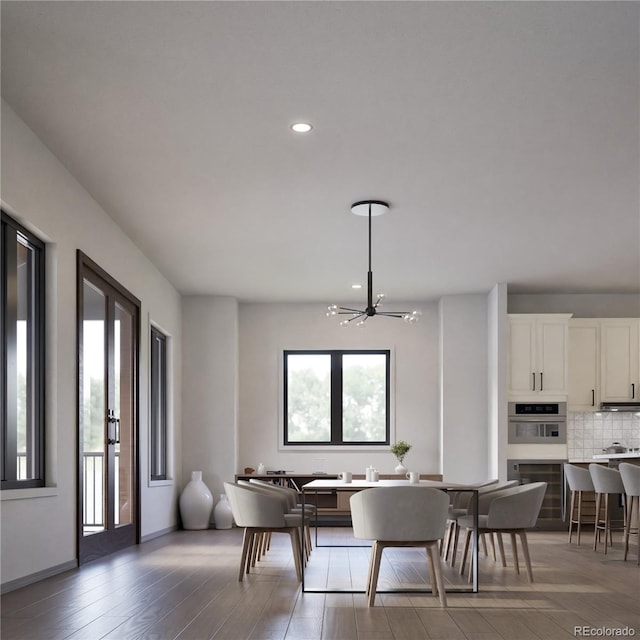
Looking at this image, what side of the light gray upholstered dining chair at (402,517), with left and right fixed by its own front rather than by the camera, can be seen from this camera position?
back

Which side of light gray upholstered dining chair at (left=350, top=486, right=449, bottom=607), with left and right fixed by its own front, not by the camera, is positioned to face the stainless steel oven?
front

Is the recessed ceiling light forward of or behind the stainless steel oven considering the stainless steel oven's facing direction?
forward

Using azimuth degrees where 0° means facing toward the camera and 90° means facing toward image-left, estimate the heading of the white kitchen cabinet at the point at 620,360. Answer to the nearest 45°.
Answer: approximately 0°
